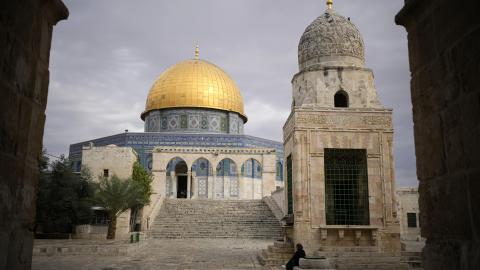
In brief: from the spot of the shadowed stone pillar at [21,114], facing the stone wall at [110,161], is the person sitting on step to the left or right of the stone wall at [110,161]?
right

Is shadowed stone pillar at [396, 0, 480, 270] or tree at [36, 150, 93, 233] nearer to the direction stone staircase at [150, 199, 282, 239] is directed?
the shadowed stone pillar

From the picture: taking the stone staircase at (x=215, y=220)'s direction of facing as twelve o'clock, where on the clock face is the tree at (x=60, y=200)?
The tree is roughly at 2 o'clock from the stone staircase.

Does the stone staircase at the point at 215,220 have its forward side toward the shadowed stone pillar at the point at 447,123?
yes

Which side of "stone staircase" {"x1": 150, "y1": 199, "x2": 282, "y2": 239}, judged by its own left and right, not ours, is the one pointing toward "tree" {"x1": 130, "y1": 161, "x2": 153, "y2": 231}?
right

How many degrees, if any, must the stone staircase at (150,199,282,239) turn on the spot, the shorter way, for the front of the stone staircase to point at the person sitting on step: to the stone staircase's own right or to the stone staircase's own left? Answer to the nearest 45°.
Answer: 0° — it already faces them

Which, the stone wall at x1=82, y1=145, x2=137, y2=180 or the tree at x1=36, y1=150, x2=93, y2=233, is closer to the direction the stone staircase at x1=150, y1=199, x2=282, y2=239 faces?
the tree

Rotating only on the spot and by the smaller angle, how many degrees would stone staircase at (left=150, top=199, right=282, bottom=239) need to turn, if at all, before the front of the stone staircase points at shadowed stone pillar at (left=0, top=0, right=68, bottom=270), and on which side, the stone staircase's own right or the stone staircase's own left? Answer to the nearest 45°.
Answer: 0° — it already faces it

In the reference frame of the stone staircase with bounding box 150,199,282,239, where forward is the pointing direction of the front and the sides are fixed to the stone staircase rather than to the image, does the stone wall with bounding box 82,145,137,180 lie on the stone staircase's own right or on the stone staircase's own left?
on the stone staircase's own right

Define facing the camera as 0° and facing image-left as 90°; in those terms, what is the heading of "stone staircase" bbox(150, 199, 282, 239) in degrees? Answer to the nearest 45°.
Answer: approximately 0°
